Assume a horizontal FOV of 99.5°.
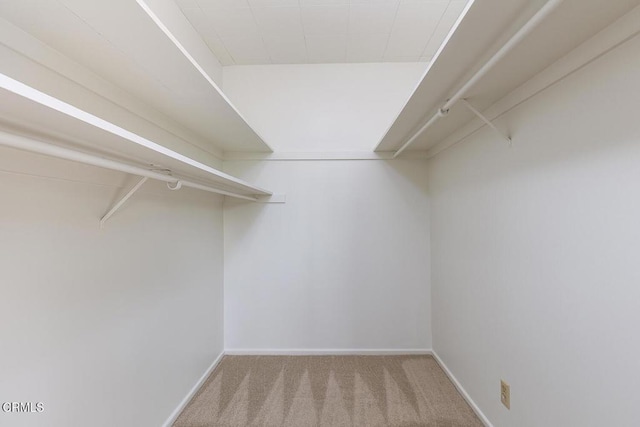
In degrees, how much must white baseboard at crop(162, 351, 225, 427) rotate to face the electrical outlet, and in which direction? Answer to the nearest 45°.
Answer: approximately 45° to its right

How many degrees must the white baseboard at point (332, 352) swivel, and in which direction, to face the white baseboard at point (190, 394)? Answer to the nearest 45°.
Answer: approximately 45° to its right

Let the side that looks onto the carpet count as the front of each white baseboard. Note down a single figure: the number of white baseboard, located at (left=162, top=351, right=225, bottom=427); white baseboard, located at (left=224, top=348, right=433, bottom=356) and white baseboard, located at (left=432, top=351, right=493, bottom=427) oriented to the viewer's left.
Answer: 1

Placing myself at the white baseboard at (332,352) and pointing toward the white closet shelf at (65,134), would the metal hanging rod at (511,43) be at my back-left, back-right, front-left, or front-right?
front-left

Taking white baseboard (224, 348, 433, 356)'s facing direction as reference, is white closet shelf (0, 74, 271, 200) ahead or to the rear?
ahead

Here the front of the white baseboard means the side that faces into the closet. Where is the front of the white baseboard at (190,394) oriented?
to the viewer's right

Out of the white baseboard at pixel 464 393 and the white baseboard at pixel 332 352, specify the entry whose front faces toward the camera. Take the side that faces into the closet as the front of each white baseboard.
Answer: the white baseboard at pixel 332 352

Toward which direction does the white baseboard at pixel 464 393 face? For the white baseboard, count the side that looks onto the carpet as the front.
to the viewer's left

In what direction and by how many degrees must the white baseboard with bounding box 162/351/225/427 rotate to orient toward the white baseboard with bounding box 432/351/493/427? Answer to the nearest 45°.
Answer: approximately 45° to its right

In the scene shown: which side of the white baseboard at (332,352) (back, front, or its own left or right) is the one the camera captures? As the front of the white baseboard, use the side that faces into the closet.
front

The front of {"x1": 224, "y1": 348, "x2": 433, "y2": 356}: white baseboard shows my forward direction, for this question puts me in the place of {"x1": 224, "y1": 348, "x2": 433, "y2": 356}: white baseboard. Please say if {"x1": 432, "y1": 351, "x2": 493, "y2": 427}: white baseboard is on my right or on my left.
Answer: on my left

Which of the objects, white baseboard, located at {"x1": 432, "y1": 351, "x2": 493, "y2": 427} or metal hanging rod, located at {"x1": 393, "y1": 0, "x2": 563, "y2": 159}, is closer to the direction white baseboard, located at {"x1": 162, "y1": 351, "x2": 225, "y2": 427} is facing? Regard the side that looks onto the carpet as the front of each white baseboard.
the white baseboard

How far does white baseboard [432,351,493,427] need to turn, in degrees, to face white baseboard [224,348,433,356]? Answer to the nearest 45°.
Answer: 0° — it already faces it
